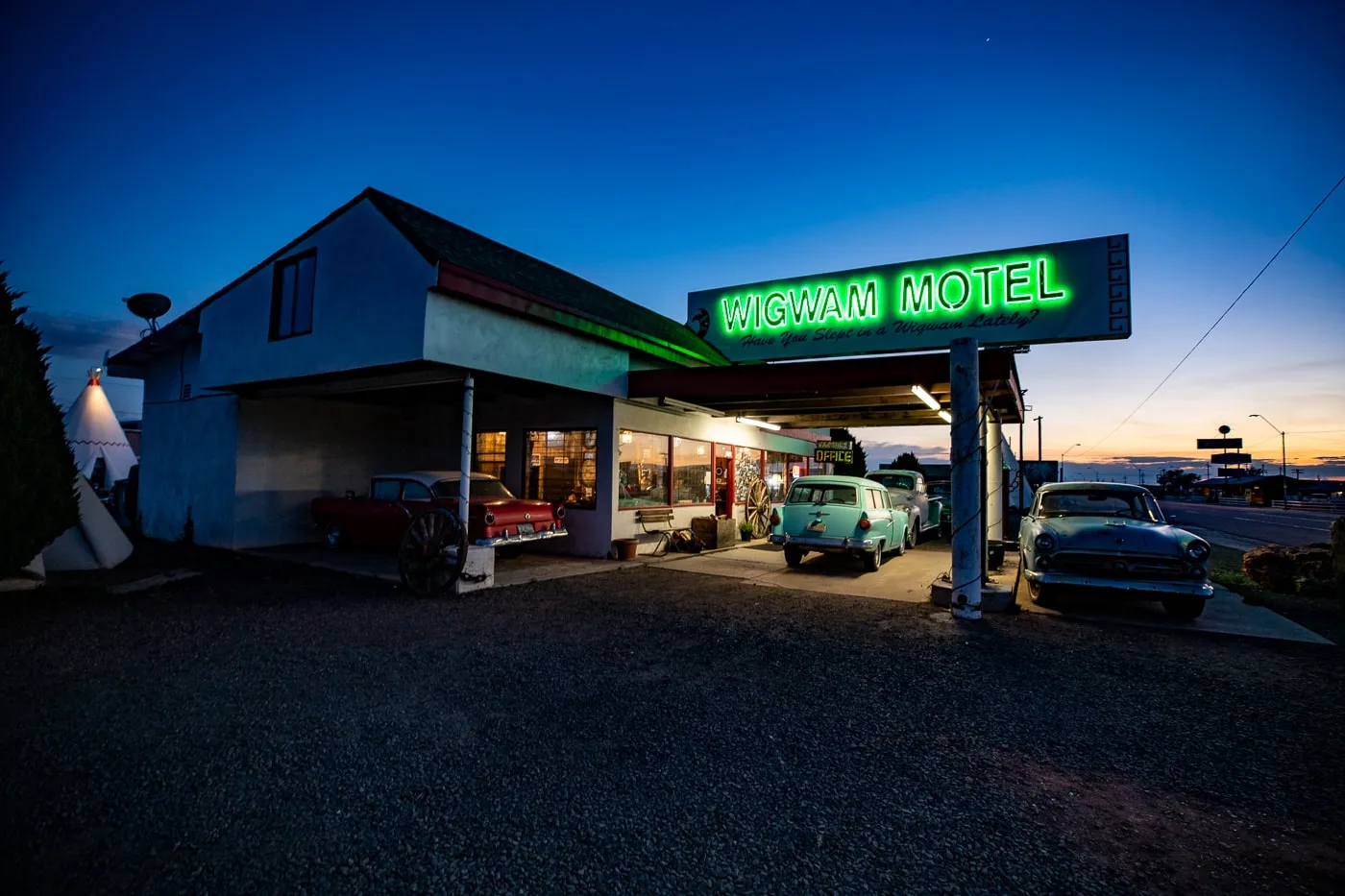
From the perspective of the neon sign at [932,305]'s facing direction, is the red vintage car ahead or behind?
ahead

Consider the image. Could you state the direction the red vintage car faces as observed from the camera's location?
facing away from the viewer and to the left of the viewer

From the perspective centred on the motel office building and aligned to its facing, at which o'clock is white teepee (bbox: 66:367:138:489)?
The white teepee is roughly at 6 o'clock from the motel office building.

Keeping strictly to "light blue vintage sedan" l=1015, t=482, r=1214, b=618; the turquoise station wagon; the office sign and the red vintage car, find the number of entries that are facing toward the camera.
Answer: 2

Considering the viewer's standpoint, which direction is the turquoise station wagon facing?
facing away from the viewer and to the right of the viewer

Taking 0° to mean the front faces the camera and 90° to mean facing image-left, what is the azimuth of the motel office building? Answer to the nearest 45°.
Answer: approximately 315°

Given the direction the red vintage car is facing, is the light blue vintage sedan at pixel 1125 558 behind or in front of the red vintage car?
behind

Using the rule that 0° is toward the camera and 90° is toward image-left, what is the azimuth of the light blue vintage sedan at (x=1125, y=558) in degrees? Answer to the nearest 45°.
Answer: approximately 0°

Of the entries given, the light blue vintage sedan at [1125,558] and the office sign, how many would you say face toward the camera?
2
